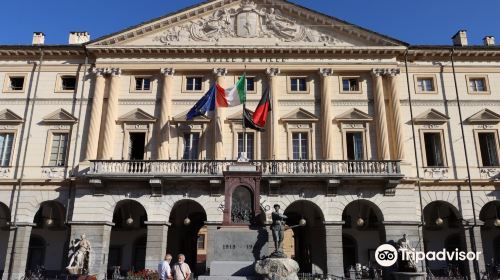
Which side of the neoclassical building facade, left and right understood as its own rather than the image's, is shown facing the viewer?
front
